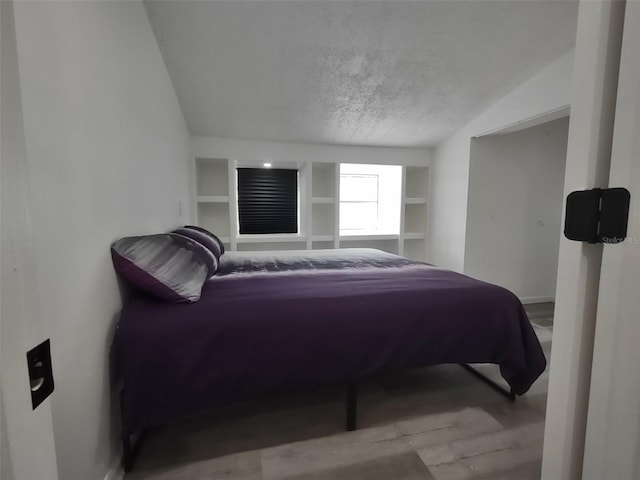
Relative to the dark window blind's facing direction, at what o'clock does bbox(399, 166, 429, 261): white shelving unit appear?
The white shelving unit is roughly at 9 o'clock from the dark window blind.

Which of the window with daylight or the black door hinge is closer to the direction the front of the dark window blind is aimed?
the black door hinge

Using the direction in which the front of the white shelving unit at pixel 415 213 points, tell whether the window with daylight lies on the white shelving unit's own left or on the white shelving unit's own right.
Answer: on the white shelving unit's own right

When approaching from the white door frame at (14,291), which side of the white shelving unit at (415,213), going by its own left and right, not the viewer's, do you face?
front

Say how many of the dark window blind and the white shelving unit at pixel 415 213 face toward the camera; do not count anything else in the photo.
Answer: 2

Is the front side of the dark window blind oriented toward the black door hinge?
yes

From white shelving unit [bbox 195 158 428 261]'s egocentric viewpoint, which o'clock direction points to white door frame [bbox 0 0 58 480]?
The white door frame is roughly at 12 o'clock from the white shelving unit.

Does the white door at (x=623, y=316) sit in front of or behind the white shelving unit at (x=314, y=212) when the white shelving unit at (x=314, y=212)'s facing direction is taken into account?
in front

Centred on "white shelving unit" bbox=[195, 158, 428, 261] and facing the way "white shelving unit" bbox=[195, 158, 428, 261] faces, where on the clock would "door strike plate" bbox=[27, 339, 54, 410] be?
The door strike plate is roughly at 12 o'clock from the white shelving unit.

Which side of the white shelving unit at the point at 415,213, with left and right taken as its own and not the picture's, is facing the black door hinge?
front
